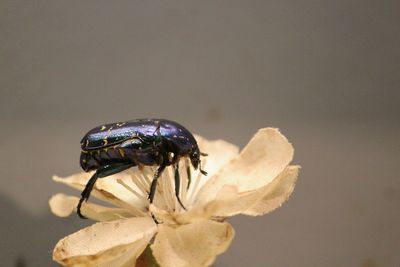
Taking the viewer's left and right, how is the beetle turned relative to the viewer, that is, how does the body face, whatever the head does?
facing to the right of the viewer
